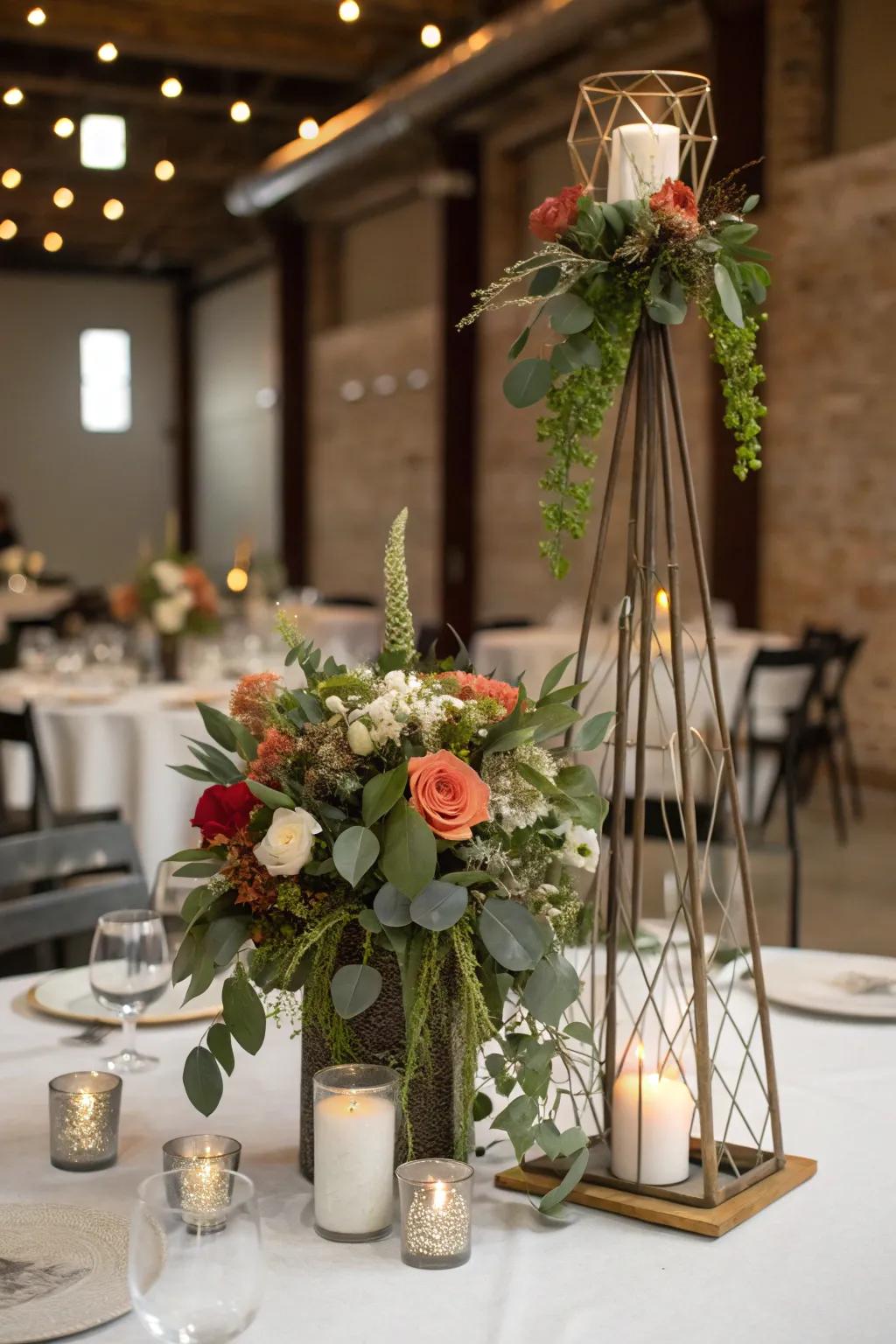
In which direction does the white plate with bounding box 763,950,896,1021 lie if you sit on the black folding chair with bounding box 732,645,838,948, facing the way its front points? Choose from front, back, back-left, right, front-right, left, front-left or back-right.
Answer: back-left

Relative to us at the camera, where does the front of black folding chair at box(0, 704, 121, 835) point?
facing away from the viewer and to the right of the viewer

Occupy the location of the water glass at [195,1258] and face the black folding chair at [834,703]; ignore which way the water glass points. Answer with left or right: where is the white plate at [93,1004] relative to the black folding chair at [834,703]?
left

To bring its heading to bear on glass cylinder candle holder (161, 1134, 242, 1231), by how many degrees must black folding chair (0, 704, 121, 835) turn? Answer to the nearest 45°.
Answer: approximately 135° to its right

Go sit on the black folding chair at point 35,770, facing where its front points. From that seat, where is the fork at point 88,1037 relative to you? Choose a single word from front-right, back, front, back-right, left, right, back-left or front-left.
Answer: back-right

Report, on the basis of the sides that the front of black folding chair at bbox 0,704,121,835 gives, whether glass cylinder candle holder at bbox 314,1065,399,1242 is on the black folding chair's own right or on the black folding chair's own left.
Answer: on the black folding chair's own right

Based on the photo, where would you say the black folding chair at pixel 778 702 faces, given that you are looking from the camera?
facing away from the viewer and to the left of the viewer

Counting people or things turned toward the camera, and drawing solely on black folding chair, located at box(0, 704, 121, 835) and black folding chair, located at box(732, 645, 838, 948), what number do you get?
0

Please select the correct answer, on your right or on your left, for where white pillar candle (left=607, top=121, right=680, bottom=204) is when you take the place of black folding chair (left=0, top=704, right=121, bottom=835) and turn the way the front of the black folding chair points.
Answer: on your right

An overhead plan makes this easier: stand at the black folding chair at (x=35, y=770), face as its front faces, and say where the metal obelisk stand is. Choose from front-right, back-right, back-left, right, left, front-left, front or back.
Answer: back-right
